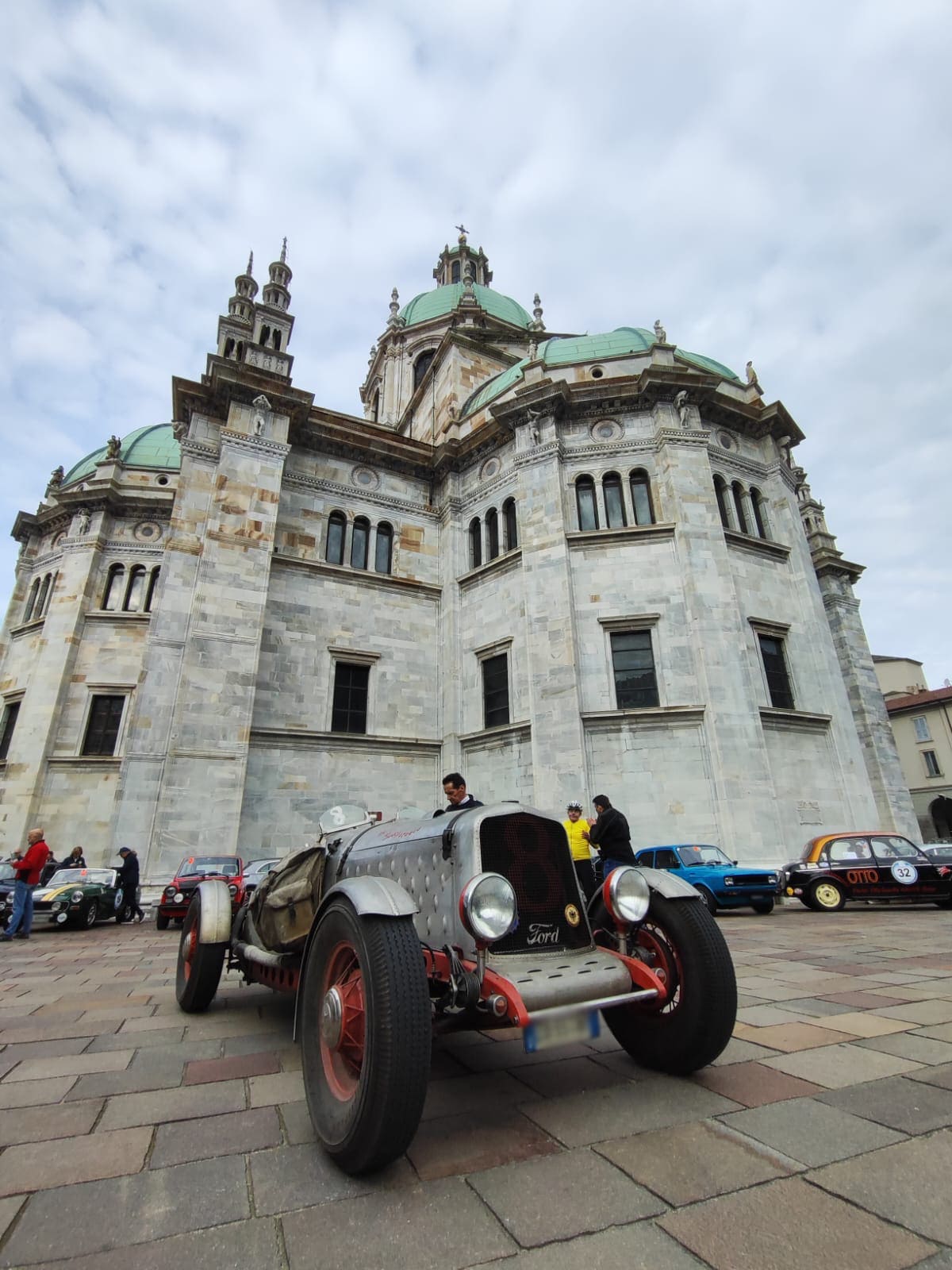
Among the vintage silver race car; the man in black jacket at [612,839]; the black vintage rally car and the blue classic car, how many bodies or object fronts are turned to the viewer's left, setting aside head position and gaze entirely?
1

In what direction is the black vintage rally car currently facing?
to the viewer's right

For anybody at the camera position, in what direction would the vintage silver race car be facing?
facing the viewer and to the right of the viewer

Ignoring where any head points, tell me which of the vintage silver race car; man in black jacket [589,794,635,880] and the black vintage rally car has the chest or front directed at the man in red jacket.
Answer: the man in black jacket

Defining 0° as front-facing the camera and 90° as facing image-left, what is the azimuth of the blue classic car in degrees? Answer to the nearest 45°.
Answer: approximately 315°

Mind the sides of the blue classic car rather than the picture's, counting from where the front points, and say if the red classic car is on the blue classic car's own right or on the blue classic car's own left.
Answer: on the blue classic car's own right

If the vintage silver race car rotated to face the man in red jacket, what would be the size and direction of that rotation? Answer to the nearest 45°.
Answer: approximately 180°

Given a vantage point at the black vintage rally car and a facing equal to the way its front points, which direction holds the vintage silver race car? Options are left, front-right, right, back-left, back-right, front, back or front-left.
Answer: right

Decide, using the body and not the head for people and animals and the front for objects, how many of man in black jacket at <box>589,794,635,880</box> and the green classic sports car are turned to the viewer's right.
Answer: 0
